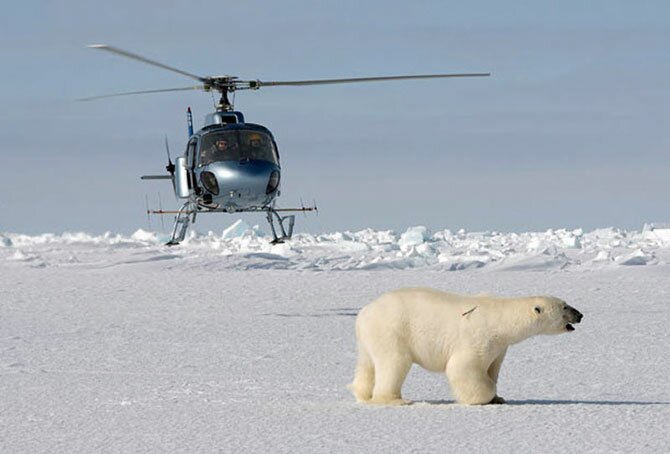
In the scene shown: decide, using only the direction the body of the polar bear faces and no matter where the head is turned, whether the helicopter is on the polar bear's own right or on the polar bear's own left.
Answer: on the polar bear's own left

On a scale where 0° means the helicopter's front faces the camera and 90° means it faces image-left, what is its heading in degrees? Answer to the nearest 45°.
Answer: approximately 0°

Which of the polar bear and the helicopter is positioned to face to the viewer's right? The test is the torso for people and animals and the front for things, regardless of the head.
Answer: the polar bear

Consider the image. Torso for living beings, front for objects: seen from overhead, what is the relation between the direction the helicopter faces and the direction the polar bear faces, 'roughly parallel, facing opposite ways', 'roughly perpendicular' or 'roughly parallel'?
roughly perpendicular

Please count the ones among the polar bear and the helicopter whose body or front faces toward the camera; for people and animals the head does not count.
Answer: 1

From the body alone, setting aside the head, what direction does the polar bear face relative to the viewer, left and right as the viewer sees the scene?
facing to the right of the viewer

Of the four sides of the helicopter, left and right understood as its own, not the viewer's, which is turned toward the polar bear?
front
